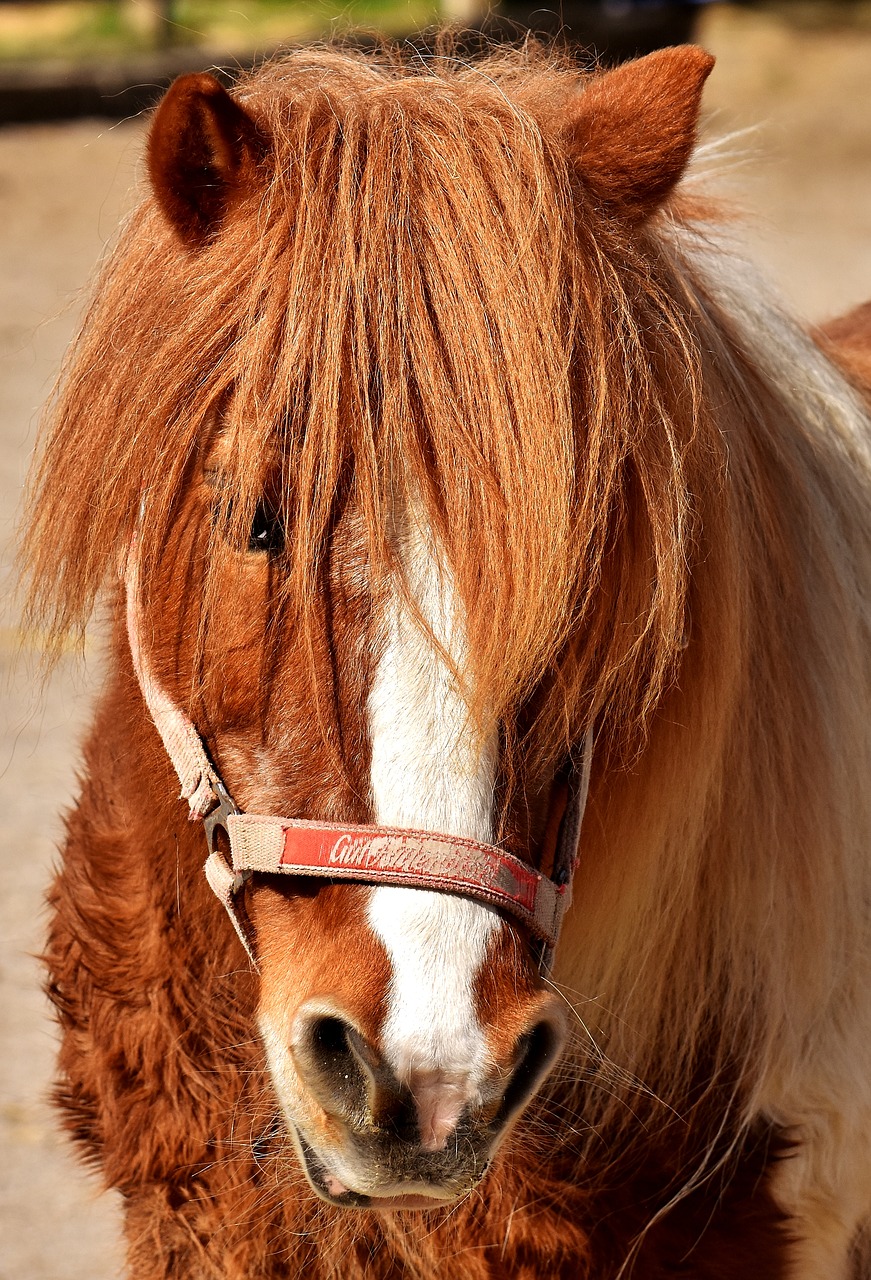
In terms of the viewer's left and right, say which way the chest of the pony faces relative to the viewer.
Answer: facing the viewer and to the left of the viewer
